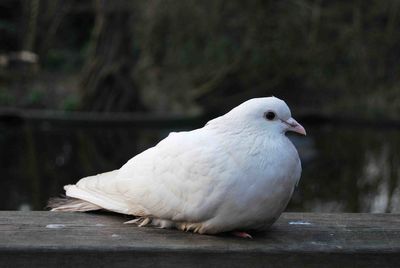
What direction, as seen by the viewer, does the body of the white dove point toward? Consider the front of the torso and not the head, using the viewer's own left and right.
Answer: facing to the right of the viewer

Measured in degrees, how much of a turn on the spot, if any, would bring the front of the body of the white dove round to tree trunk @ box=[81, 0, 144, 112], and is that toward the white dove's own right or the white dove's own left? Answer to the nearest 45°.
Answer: approximately 90° to the white dove's own left
